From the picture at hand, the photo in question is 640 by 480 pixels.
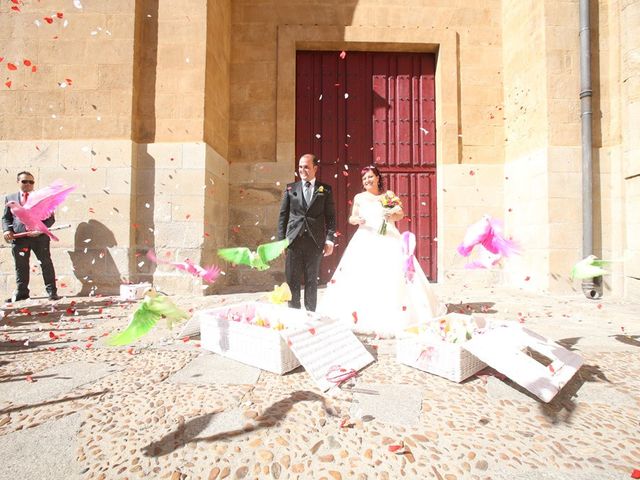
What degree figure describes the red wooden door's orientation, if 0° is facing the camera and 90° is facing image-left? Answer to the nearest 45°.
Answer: approximately 0°

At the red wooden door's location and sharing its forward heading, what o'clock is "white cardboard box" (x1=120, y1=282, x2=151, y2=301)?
The white cardboard box is roughly at 2 o'clock from the red wooden door.

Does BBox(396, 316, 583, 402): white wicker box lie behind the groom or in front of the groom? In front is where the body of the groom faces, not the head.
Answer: in front

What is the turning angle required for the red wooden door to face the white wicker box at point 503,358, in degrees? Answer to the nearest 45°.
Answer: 0° — it already faces it

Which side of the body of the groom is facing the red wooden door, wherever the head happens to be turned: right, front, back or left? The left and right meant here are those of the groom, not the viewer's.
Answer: back

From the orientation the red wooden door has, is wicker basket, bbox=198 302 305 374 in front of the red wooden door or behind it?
in front

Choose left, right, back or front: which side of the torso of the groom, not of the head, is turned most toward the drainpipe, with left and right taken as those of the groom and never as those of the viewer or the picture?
left

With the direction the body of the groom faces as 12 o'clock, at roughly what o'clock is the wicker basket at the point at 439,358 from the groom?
The wicker basket is roughly at 11 o'clock from the groom.

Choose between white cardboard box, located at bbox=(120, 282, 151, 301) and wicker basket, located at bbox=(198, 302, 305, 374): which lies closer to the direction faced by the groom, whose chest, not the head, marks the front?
the wicker basket

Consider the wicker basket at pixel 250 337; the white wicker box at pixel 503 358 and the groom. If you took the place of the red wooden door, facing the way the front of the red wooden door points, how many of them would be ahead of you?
3

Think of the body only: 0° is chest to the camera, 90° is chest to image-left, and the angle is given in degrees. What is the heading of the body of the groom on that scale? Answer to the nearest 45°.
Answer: approximately 0°

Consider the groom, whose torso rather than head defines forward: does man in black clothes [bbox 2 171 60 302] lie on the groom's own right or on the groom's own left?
on the groom's own right

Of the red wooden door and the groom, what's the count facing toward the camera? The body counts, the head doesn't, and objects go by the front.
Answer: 2
